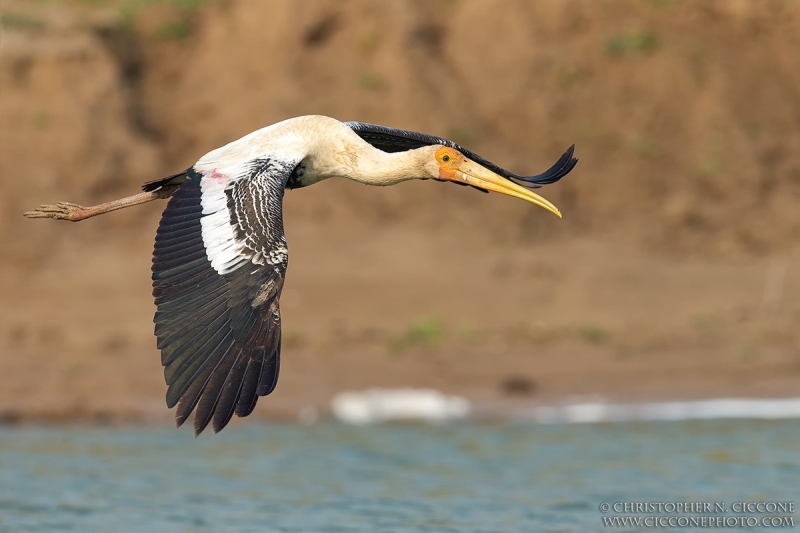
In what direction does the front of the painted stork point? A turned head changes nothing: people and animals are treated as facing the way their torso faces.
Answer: to the viewer's right
